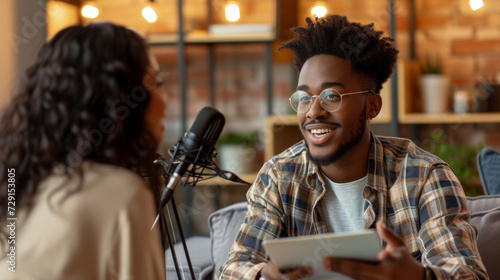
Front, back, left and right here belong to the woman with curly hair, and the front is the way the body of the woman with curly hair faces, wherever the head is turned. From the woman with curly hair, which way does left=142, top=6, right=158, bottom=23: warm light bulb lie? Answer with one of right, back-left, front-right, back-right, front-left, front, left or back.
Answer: front-left

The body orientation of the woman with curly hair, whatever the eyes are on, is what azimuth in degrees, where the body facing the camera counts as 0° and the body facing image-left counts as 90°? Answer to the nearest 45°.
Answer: approximately 225°

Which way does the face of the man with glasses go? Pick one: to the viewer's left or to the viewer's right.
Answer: to the viewer's left

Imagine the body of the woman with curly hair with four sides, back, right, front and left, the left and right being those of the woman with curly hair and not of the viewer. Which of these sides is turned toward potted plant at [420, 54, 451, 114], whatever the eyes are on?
front

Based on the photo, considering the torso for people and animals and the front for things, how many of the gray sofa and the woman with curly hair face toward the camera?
1

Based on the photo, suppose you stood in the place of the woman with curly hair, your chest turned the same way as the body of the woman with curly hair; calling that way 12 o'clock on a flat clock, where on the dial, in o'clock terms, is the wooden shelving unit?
The wooden shelving unit is roughly at 12 o'clock from the woman with curly hair.

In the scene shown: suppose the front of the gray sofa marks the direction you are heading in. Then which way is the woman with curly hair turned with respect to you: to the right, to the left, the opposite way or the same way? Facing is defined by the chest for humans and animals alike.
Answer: the opposite way

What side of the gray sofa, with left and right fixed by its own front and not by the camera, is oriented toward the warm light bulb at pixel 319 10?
back

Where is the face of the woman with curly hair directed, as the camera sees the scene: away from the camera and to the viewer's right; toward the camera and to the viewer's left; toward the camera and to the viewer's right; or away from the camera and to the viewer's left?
away from the camera and to the viewer's right

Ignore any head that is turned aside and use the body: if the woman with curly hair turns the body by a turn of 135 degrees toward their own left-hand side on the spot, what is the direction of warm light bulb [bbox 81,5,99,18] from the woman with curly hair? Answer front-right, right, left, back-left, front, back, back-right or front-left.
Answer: right

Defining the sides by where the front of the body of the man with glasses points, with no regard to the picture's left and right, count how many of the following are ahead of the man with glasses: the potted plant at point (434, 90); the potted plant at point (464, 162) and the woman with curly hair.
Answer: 1

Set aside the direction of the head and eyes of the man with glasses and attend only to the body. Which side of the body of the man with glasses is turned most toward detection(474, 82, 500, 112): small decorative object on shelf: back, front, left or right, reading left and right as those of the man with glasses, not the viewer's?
back
